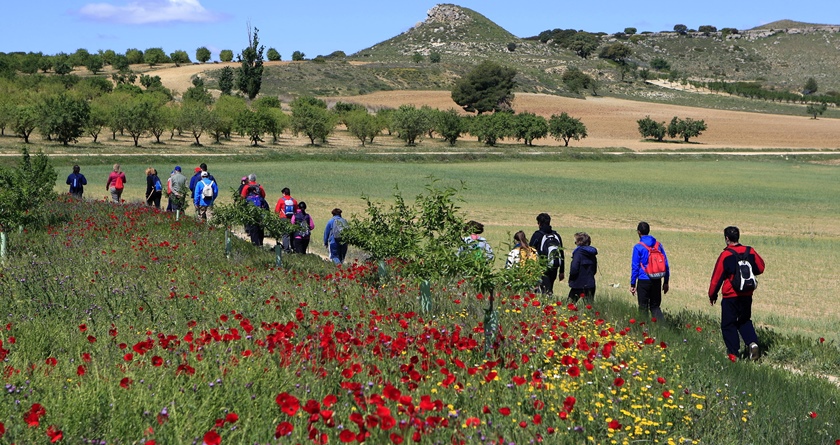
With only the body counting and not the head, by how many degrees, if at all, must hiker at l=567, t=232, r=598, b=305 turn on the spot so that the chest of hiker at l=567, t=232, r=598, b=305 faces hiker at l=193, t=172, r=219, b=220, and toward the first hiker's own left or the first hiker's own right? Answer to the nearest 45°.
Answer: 0° — they already face them

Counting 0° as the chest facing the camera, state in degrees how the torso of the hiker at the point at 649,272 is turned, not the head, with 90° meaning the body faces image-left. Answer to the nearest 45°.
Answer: approximately 135°

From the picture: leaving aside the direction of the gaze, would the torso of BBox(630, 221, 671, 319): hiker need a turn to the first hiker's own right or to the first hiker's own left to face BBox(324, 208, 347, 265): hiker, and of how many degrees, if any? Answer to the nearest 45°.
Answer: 0° — they already face them

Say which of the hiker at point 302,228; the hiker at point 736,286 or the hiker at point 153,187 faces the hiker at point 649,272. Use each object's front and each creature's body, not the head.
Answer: the hiker at point 736,286

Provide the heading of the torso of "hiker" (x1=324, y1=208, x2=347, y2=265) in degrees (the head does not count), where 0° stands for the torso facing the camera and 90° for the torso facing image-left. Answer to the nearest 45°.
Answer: approximately 135°

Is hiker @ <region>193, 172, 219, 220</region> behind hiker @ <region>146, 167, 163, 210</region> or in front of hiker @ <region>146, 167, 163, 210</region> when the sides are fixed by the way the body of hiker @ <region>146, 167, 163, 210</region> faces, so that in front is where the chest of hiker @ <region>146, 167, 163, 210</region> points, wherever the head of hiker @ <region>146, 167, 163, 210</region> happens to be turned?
behind

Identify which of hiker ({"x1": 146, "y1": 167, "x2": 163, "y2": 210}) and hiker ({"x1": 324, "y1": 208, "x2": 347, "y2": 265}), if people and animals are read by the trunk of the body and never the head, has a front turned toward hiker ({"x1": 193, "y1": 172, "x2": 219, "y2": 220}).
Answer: hiker ({"x1": 324, "y1": 208, "x2": 347, "y2": 265})

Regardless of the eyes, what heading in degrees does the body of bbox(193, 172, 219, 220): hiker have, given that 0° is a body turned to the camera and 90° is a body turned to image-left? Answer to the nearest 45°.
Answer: approximately 135°

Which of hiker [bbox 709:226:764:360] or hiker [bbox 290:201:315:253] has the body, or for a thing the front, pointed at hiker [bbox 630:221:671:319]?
hiker [bbox 709:226:764:360]

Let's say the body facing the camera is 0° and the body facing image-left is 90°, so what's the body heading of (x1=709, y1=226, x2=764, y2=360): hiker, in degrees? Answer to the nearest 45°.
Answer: approximately 135°
